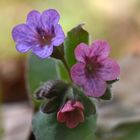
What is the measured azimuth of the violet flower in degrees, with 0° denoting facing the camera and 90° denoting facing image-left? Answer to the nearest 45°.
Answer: approximately 0°
